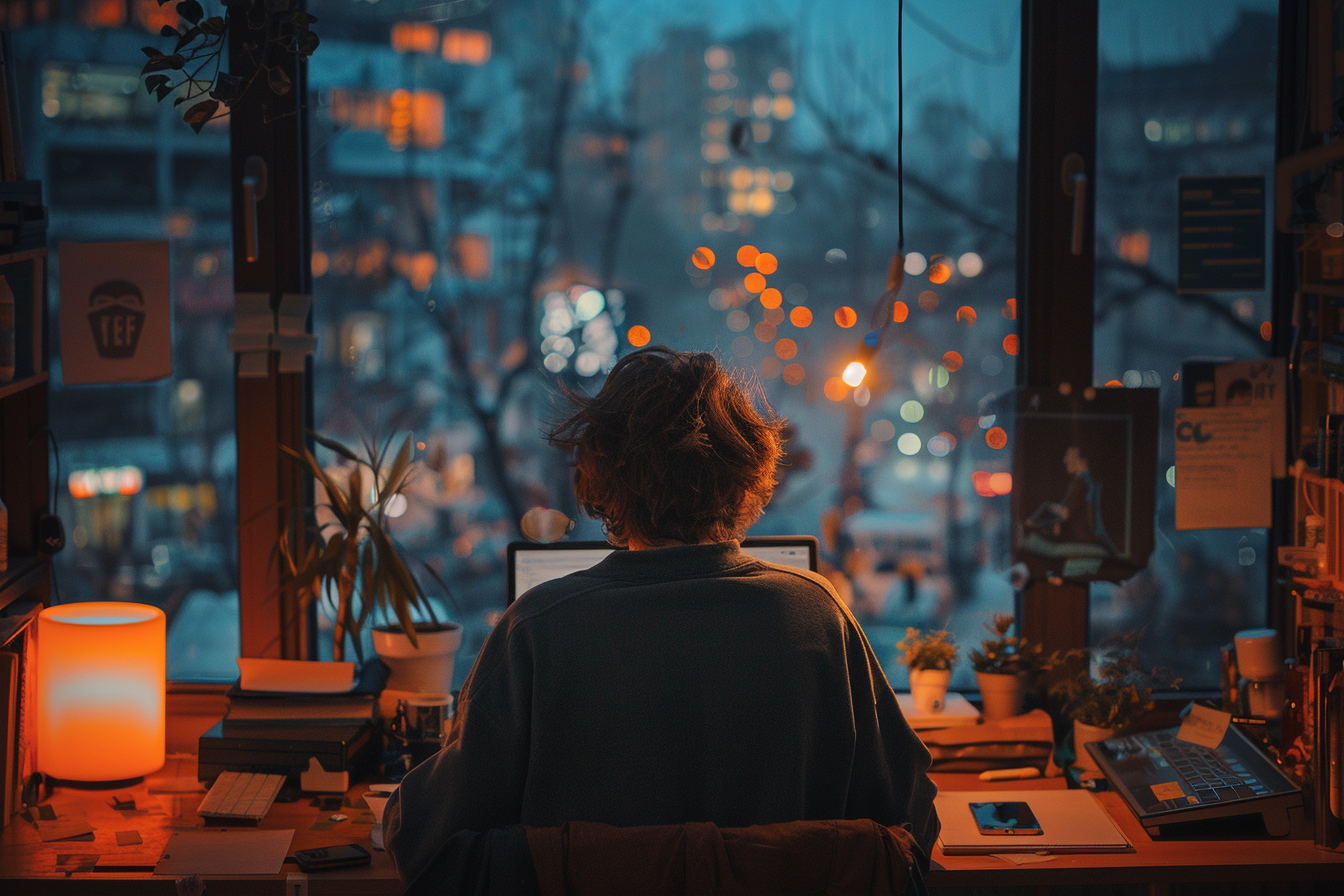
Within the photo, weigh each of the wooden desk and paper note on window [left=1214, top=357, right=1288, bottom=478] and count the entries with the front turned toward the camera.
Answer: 2

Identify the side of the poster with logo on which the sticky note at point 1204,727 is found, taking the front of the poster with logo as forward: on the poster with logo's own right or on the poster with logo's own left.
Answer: on the poster with logo's own left

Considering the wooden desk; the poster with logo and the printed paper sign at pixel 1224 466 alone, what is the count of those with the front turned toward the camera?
3

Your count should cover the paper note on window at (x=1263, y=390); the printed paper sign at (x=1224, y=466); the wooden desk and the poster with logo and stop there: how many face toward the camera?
4

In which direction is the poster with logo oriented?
toward the camera

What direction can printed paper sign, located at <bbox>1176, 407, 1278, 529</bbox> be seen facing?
toward the camera

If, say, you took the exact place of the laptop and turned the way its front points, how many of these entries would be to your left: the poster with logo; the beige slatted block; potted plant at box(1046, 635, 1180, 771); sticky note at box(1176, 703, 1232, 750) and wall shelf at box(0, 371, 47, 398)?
2

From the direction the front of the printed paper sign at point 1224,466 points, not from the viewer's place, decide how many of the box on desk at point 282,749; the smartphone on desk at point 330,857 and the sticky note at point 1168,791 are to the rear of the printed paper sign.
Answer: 0

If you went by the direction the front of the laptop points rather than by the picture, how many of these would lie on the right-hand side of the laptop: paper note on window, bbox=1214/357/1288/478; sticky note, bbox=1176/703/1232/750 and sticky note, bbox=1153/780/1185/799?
0

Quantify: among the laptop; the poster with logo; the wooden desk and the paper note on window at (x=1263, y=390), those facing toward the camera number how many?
4

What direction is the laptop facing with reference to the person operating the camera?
facing the viewer
